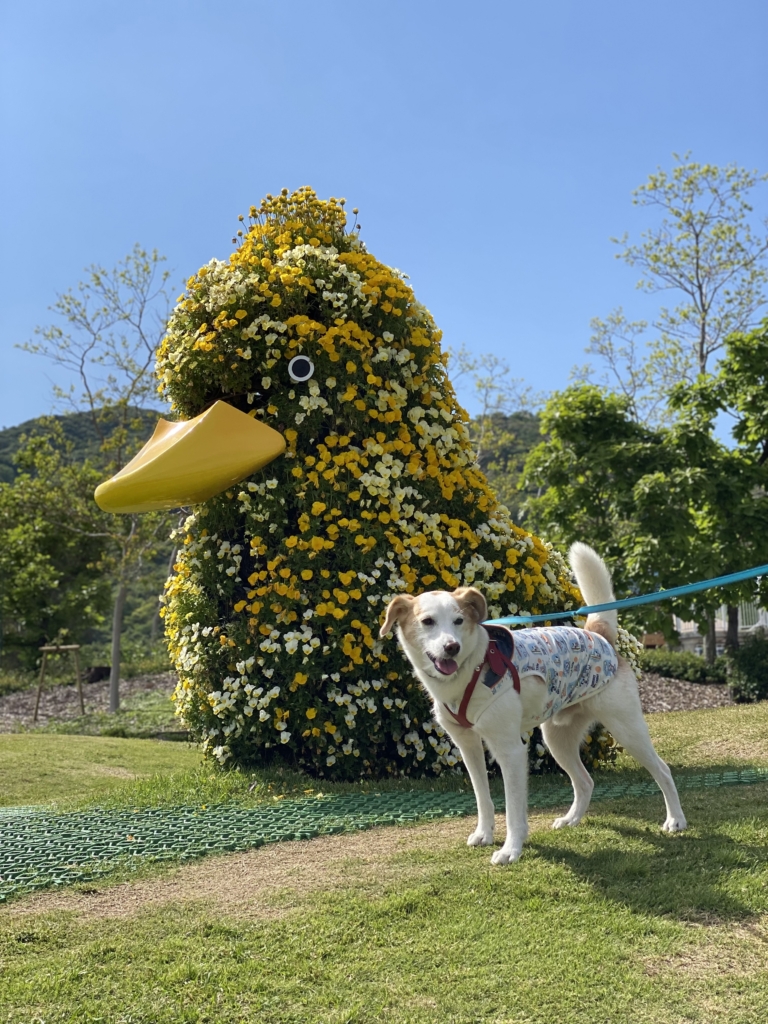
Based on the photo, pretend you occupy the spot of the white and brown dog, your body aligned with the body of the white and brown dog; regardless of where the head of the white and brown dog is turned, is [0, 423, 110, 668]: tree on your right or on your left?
on your right

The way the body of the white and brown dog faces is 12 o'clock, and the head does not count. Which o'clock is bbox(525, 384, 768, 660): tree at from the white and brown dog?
The tree is roughly at 5 o'clock from the white and brown dog.

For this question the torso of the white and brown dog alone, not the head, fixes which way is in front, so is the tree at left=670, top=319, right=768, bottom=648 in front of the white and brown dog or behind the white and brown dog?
behind

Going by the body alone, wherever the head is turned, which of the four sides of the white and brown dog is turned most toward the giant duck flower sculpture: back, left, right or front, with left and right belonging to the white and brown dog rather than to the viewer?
right

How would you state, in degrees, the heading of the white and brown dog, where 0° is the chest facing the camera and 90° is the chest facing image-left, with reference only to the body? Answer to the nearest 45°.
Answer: approximately 45°
